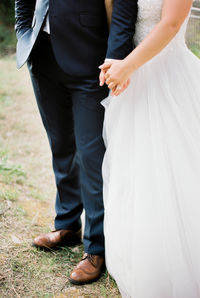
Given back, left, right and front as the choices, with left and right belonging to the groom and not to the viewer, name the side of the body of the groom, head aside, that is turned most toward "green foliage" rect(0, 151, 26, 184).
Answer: right

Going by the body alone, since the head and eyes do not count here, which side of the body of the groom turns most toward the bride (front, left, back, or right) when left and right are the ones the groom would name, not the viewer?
left

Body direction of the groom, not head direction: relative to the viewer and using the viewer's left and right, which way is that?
facing the viewer and to the left of the viewer
